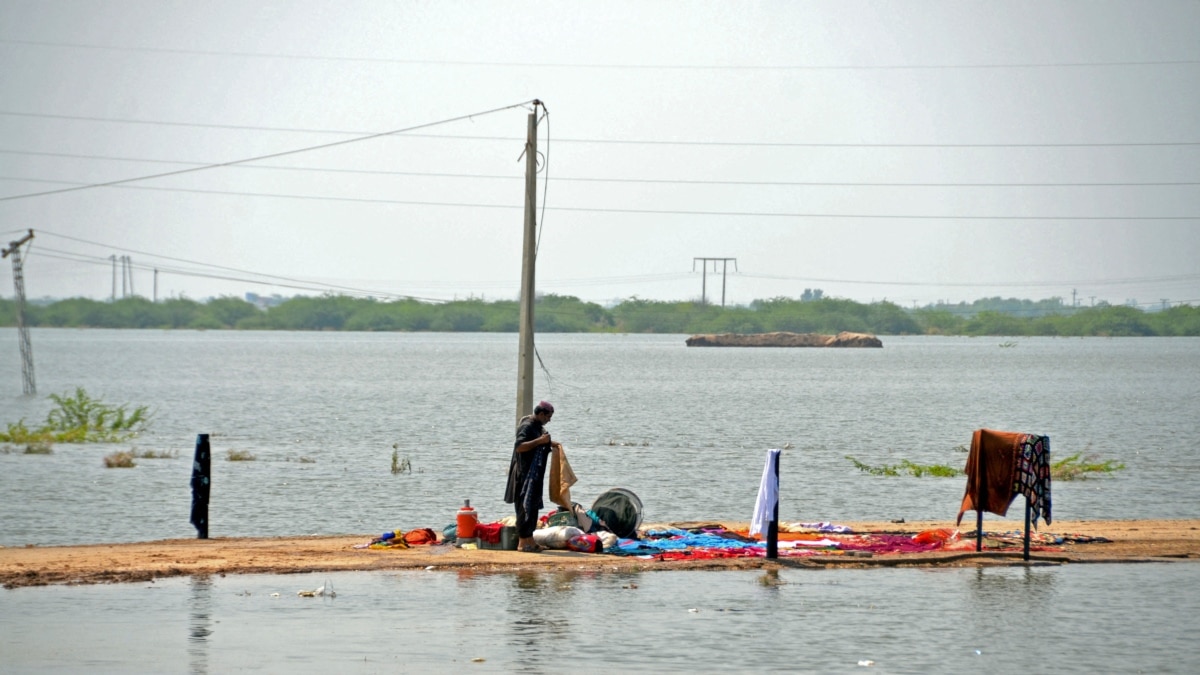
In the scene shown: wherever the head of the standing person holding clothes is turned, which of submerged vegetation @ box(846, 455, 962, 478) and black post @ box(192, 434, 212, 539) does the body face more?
the submerged vegetation

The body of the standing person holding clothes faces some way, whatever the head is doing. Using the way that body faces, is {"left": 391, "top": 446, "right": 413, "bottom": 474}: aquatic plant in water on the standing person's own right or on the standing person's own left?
on the standing person's own left

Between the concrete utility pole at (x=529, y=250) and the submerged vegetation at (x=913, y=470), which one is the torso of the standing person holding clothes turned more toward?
the submerged vegetation

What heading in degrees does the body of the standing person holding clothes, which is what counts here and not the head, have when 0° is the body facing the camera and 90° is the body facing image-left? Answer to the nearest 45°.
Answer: approximately 270°

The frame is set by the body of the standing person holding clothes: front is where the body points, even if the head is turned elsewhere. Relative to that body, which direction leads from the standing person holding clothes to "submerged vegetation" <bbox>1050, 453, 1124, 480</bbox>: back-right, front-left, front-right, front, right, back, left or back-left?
front-left

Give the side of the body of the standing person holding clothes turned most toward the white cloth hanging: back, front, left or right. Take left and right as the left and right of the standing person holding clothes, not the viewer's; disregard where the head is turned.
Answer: front

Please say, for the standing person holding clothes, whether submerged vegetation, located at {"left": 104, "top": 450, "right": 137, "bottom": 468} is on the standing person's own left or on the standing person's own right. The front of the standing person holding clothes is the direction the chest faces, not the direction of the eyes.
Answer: on the standing person's own left
